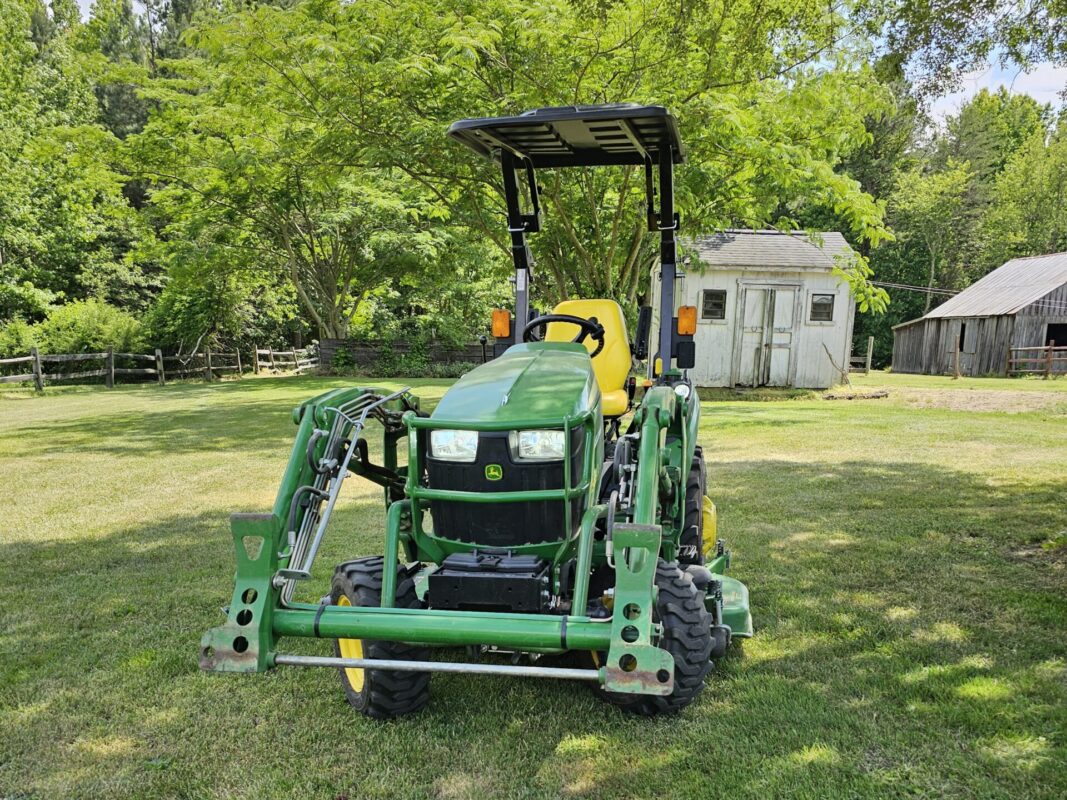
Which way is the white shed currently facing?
toward the camera

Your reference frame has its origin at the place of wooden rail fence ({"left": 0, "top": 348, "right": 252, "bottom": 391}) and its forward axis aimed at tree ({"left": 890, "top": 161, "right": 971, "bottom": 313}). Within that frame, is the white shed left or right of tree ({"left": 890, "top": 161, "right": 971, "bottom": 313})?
right

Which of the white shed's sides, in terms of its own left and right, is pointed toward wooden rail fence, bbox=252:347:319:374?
right

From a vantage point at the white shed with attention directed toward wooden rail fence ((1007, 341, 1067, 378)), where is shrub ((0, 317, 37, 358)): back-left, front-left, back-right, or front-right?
back-left

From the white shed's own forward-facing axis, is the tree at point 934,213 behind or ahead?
behind

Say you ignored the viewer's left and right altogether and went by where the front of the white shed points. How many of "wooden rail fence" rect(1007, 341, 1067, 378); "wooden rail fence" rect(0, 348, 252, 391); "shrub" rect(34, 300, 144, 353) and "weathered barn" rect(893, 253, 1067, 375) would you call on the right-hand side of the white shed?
2

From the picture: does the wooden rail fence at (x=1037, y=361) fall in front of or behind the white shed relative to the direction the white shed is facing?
behind

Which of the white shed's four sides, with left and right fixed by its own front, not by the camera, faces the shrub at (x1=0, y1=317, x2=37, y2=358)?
right

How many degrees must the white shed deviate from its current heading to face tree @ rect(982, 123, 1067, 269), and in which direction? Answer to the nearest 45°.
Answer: approximately 135° to its left

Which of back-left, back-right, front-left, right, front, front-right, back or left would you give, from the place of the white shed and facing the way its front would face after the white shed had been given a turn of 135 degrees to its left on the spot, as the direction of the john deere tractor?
back-right

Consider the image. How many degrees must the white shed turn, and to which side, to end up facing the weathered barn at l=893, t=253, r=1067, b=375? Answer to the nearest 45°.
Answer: approximately 135° to its left
